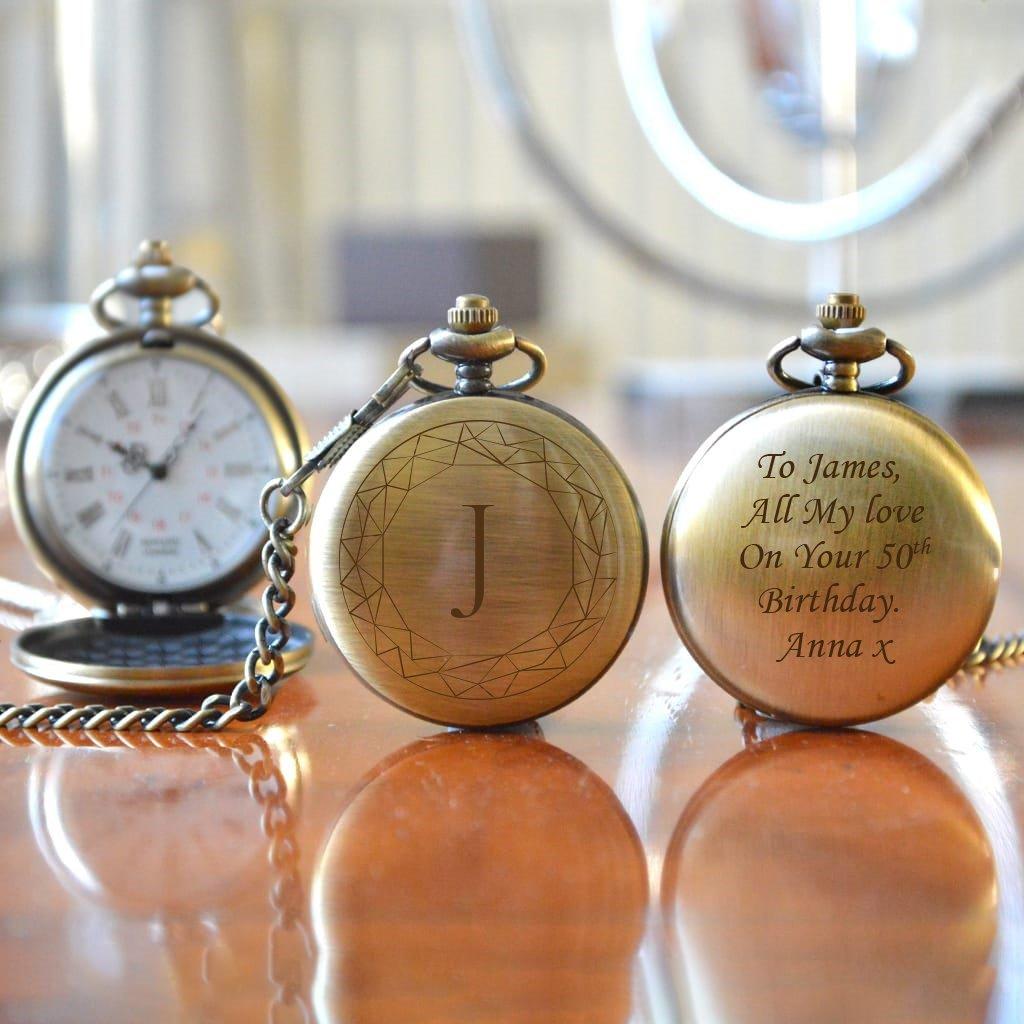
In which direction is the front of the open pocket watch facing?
toward the camera

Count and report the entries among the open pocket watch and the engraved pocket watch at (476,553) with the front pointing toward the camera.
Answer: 2

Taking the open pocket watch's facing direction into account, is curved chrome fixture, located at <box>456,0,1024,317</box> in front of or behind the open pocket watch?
behind

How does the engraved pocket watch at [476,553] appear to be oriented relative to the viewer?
toward the camera

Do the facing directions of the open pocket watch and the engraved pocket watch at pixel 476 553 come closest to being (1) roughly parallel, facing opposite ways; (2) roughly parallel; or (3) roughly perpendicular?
roughly parallel
